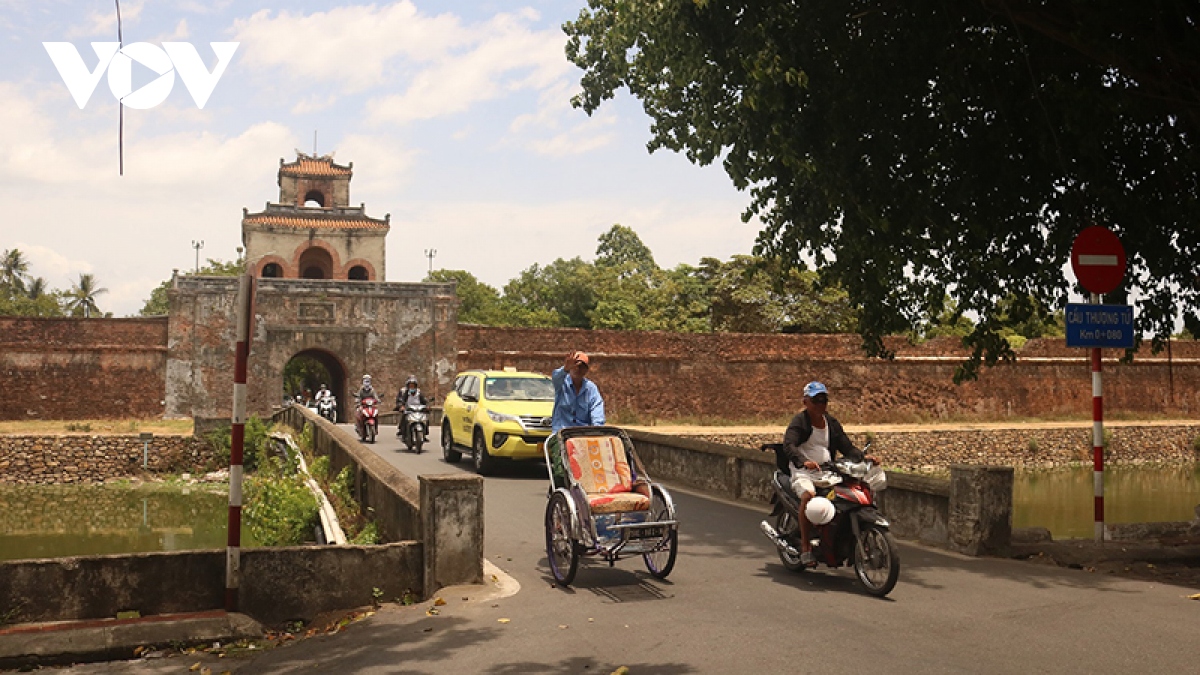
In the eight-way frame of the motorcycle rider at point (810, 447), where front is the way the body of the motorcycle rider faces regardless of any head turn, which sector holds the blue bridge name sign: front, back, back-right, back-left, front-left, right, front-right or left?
left

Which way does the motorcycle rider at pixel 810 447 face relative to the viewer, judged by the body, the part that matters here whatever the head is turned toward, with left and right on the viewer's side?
facing the viewer and to the right of the viewer

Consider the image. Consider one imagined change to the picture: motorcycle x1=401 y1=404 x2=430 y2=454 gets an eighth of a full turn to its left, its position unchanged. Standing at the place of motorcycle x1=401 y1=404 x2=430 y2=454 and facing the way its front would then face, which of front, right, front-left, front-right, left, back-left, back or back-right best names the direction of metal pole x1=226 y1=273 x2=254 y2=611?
front-right

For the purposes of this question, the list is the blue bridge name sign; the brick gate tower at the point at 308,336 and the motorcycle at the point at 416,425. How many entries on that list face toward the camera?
3

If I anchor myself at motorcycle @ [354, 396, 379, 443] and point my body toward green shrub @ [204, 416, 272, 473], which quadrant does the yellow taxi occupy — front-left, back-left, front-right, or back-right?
back-left

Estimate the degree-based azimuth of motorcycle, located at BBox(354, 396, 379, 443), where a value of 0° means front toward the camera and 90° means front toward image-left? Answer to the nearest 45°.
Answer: approximately 0°

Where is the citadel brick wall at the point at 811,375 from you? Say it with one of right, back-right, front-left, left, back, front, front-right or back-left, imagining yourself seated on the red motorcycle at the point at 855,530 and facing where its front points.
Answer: back-left

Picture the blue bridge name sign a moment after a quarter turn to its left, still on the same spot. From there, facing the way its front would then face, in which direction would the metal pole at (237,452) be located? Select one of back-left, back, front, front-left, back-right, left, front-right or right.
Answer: back-right

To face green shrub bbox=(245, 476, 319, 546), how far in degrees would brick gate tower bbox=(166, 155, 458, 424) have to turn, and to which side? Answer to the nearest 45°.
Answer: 0° — it already faces it

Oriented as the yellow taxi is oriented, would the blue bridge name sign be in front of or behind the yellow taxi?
in front

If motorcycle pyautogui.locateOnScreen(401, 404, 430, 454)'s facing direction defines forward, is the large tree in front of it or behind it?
in front

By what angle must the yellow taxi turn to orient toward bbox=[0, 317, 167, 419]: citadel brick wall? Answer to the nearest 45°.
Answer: approximately 180°
